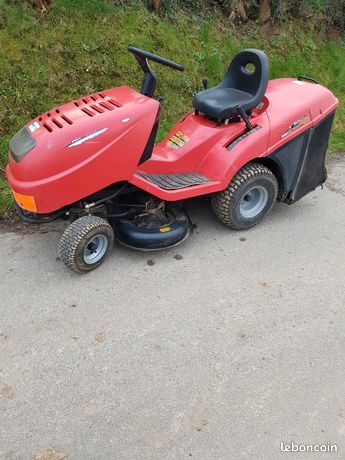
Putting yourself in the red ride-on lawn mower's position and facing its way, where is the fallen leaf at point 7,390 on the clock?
The fallen leaf is roughly at 11 o'clock from the red ride-on lawn mower.

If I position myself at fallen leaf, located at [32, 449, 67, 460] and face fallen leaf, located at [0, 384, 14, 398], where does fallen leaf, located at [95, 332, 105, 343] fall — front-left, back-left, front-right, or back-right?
front-right

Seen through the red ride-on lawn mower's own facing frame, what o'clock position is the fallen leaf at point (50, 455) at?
The fallen leaf is roughly at 11 o'clock from the red ride-on lawn mower.

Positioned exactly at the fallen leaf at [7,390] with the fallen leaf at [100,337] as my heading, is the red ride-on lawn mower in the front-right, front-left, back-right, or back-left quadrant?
front-left

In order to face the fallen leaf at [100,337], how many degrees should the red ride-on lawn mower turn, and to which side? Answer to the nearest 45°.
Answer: approximately 45° to its left

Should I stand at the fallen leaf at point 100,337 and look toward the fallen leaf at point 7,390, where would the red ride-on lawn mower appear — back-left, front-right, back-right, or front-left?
back-right

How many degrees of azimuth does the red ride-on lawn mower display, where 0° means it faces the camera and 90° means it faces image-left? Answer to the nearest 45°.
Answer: approximately 45°
